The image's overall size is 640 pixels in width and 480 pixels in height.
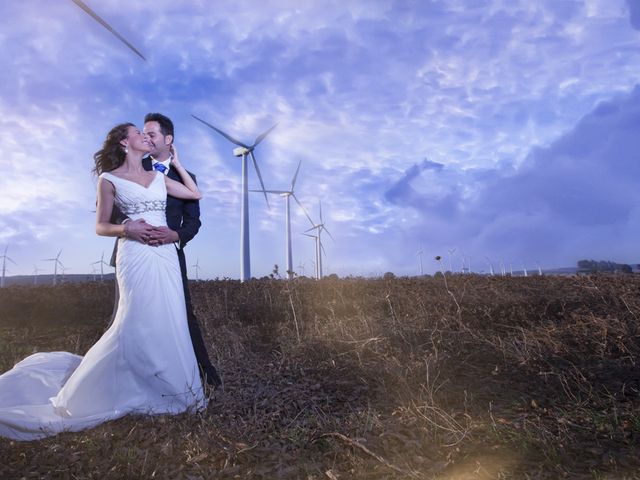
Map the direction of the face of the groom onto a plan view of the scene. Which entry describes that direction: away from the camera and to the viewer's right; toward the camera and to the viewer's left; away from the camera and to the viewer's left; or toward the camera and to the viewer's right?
toward the camera and to the viewer's left

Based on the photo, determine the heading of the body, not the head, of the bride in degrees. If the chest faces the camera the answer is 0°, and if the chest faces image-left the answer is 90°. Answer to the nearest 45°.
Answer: approximately 315°

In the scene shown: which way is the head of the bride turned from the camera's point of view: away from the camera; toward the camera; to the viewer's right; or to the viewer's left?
to the viewer's right
